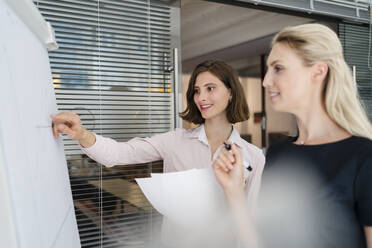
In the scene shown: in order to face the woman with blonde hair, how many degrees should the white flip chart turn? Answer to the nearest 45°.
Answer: approximately 45° to its left

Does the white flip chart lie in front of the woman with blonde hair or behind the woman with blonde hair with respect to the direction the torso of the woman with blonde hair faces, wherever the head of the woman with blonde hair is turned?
in front

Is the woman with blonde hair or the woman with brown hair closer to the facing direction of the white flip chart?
the woman with blonde hair

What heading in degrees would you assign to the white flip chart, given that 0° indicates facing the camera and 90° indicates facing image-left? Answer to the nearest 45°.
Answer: approximately 315°

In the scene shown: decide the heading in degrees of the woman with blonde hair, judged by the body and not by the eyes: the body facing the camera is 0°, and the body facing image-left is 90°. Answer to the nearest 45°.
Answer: approximately 45°

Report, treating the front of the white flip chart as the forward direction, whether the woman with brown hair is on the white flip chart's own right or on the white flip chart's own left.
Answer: on the white flip chart's own left

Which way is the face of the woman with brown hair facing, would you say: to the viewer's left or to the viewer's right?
to the viewer's left

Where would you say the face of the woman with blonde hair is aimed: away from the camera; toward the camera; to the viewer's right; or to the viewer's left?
to the viewer's left

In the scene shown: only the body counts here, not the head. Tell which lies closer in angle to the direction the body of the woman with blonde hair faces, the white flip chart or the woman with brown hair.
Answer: the white flip chart

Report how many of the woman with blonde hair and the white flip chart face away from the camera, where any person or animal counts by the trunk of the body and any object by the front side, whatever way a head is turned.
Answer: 0
